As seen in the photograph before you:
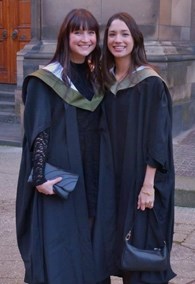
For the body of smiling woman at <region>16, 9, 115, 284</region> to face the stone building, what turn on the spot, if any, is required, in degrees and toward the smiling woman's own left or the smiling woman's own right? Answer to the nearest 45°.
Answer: approximately 135° to the smiling woman's own left

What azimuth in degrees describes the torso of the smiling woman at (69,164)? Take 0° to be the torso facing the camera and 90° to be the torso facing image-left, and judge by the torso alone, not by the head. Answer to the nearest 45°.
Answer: approximately 315°

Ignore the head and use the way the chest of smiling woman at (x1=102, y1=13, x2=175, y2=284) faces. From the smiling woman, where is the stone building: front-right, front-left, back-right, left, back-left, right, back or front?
back-right

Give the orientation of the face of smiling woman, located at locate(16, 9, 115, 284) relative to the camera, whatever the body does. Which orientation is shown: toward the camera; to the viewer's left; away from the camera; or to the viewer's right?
toward the camera

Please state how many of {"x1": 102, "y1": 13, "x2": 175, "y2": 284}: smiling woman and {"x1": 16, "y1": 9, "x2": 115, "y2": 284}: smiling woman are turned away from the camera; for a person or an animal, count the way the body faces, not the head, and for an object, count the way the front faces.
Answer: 0

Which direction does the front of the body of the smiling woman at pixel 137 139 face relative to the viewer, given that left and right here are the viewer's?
facing the viewer and to the left of the viewer
